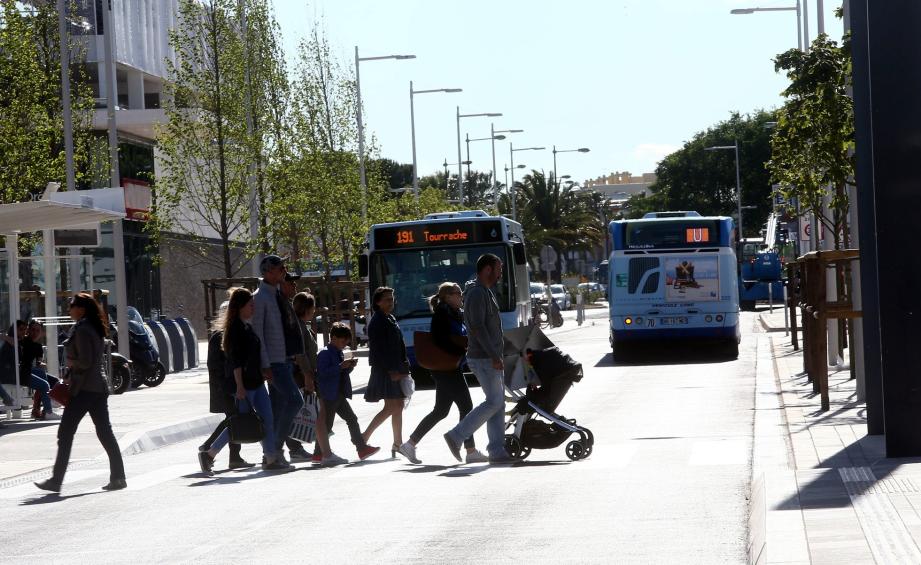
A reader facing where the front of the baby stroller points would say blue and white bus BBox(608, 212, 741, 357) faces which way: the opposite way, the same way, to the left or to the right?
to the left

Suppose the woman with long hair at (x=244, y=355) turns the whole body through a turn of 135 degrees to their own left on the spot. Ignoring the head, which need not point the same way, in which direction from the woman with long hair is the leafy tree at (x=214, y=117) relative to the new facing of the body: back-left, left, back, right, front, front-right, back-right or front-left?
front-right

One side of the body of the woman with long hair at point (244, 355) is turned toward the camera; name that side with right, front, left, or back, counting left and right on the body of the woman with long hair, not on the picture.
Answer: right

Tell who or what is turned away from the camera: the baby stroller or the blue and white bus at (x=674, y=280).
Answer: the blue and white bus

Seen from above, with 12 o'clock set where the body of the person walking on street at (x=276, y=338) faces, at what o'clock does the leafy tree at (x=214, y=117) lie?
The leafy tree is roughly at 9 o'clock from the person walking on street.

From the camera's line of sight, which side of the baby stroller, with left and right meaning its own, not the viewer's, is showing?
right

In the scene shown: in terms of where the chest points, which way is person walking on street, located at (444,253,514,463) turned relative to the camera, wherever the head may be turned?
to the viewer's right

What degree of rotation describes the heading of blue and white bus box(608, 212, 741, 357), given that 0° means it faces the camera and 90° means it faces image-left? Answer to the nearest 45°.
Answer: approximately 180°

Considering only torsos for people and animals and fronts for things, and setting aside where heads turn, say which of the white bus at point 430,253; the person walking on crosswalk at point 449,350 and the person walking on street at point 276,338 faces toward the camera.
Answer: the white bus

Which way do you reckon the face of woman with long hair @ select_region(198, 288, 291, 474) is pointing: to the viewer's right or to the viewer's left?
to the viewer's right

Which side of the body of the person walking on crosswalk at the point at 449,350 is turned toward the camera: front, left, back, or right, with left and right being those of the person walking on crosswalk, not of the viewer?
right

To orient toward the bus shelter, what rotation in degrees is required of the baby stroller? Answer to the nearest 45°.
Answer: approximately 135° to its left

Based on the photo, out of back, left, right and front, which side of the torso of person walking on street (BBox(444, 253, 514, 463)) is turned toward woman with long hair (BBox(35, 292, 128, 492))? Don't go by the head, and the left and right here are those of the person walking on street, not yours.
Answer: back

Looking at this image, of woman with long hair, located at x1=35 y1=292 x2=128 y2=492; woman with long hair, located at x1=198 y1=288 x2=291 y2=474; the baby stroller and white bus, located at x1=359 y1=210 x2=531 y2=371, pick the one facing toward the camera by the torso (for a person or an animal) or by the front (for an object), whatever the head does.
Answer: the white bus
